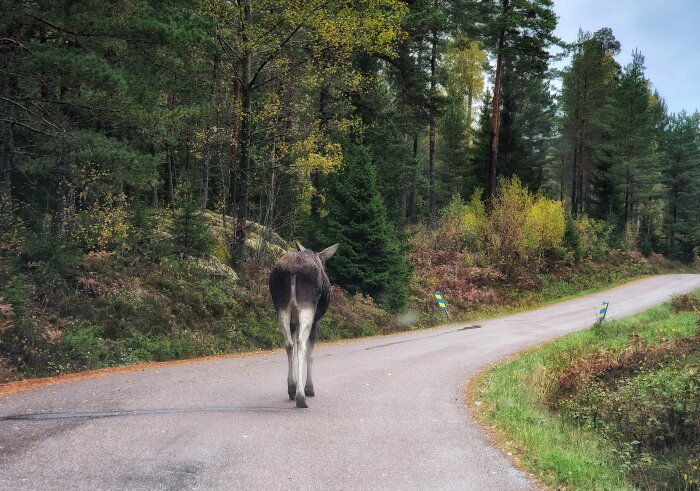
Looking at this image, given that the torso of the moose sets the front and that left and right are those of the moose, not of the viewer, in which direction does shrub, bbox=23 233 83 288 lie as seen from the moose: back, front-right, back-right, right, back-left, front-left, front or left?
front-left

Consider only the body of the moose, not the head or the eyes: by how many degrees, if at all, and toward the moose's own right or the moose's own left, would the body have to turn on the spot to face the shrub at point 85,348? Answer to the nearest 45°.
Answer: approximately 45° to the moose's own left

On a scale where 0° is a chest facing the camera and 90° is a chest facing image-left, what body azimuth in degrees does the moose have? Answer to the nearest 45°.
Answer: approximately 180°

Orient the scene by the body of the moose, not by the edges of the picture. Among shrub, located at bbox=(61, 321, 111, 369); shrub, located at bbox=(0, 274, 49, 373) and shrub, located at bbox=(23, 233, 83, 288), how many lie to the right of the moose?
0

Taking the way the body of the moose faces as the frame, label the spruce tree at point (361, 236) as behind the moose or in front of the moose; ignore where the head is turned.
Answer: in front

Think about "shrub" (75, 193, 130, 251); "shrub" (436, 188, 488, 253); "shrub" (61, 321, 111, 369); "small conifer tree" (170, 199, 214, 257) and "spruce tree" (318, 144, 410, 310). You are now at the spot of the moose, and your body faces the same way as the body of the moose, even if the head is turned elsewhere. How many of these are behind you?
0

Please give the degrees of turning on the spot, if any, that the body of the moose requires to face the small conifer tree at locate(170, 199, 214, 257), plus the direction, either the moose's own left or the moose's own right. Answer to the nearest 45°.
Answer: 0° — it already faces it

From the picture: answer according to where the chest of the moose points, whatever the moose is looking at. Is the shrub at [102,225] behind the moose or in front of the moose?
in front

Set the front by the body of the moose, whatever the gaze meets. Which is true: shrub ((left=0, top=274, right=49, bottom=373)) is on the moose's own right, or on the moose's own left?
on the moose's own left

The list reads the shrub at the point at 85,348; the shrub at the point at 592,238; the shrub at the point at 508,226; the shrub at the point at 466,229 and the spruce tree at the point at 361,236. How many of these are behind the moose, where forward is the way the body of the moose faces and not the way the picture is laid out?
0

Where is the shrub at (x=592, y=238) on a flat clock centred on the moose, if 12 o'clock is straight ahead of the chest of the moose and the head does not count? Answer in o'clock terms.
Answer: The shrub is roughly at 1 o'clock from the moose.
